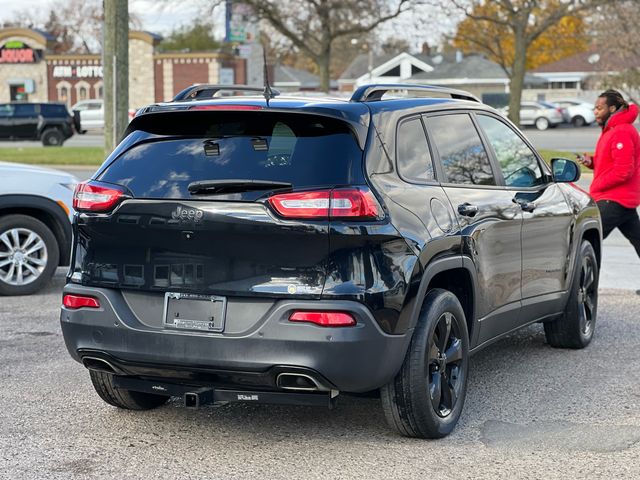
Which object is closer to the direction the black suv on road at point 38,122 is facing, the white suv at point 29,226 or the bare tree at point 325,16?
the white suv

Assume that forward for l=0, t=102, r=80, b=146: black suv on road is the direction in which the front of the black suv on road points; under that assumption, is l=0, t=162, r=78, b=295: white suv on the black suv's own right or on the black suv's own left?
on the black suv's own left

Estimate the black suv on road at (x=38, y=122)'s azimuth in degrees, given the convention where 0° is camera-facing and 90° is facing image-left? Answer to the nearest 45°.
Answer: approximately 90°

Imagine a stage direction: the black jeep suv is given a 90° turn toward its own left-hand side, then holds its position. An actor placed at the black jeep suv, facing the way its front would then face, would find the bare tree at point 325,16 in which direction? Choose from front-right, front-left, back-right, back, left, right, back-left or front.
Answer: front-right

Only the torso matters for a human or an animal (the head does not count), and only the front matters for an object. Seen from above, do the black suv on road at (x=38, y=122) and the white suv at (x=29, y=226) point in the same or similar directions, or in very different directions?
very different directions

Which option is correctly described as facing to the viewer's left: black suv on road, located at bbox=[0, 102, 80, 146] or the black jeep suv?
the black suv on road

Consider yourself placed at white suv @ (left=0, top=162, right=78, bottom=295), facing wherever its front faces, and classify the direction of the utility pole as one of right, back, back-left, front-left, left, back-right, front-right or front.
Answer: left

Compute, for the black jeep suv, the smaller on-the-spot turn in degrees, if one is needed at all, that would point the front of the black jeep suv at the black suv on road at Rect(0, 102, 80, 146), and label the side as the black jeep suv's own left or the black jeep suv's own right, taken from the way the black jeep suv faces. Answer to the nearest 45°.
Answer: approximately 45° to the black jeep suv's own left

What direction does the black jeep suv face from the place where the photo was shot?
facing away from the viewer and to the right of the viewer
